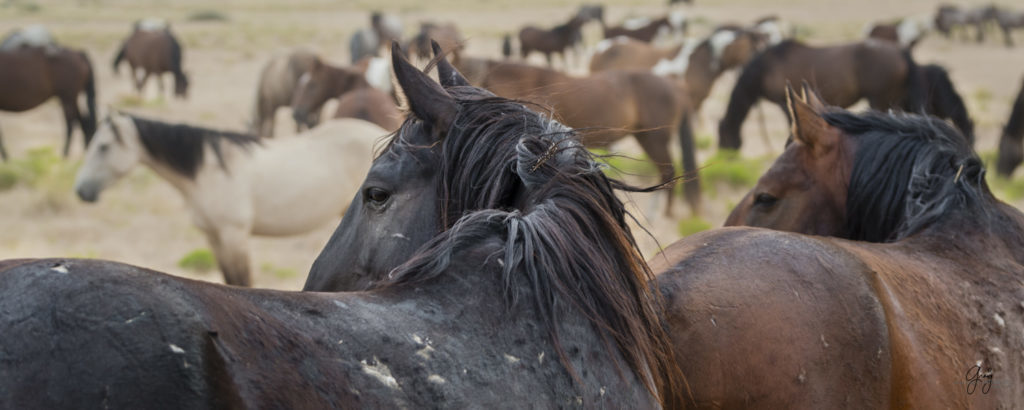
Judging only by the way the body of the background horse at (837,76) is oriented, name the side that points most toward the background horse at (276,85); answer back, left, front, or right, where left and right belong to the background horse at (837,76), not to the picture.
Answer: front

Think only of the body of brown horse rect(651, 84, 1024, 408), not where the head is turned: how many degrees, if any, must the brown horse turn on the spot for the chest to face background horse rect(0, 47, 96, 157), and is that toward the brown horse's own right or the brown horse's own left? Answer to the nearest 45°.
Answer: approximately 90° to the brown horse's own left

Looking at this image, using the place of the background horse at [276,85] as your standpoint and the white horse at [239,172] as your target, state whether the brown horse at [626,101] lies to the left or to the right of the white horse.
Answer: left

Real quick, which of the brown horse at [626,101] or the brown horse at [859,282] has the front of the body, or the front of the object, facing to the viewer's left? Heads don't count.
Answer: the brown horse at [626,101]

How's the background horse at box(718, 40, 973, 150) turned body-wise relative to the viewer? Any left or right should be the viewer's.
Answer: facing to the left of the viewer

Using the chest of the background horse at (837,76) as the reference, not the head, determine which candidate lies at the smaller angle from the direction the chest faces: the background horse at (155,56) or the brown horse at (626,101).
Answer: the background horse

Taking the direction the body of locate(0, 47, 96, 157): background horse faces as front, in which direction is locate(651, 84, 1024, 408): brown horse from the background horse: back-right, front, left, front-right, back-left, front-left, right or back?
left

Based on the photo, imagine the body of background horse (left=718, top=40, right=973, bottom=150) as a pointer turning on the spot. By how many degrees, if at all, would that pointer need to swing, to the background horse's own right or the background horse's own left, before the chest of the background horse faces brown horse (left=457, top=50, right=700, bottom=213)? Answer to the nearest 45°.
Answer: approximately 45° to the background horse's own left

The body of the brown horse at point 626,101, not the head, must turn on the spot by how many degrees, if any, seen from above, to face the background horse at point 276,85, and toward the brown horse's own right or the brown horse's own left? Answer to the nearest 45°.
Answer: approximately 45° to the brown horse's own right

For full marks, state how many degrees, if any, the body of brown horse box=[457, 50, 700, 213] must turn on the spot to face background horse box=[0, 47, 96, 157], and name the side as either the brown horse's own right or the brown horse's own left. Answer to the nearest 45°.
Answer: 0° — it already faces it

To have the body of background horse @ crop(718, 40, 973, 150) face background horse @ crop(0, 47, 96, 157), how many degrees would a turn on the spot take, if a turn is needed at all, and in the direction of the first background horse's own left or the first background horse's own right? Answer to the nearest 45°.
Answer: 0° — it already faces it

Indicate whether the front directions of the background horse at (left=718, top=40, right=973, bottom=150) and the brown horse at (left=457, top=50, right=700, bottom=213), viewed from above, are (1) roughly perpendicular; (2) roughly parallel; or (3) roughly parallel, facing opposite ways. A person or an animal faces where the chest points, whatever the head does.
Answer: roughly parallel

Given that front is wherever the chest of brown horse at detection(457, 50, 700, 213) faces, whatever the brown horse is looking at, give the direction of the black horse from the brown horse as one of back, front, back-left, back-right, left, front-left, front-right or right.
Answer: left

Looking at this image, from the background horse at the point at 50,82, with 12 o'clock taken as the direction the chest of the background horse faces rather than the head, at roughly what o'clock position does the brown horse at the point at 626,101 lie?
The brown horse is roughly at 8 o'clock from the background horse.
